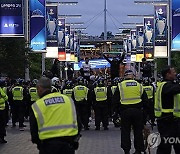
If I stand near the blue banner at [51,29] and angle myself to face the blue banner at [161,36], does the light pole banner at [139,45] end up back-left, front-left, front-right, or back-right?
front-left

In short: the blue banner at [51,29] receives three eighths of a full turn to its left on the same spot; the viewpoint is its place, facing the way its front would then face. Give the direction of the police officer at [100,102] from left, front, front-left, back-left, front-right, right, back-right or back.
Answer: back-right

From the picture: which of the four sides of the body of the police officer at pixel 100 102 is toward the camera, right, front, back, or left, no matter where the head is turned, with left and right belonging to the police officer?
back

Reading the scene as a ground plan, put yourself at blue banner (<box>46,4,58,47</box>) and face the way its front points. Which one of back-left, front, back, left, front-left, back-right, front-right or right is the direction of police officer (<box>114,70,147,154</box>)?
front

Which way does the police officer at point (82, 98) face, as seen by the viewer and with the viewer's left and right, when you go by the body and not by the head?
facing away from the viewer

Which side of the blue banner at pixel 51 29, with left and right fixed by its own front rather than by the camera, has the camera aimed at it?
front

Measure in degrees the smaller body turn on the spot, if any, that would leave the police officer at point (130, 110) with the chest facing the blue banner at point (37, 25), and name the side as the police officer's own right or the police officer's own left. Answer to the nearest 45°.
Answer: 0° — they already face it

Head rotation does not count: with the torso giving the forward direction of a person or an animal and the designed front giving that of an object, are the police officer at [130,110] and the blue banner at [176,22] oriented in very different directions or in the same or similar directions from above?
very different directions

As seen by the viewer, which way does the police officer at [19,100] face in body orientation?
away from the camera
